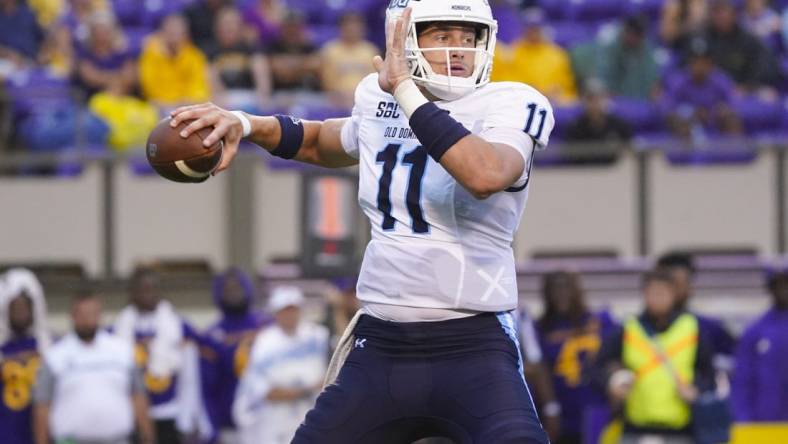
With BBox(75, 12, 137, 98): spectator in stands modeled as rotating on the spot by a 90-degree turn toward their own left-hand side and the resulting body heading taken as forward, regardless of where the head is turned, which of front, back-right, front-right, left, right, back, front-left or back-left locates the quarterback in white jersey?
right

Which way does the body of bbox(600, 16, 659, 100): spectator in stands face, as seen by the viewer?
toward the camera

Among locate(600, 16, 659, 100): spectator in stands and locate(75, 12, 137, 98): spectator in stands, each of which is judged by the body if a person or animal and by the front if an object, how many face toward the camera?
2

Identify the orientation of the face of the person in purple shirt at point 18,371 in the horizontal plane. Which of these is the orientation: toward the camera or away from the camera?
toward the camera

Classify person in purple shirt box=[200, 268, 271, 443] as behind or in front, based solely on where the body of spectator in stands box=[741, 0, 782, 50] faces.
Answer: in front

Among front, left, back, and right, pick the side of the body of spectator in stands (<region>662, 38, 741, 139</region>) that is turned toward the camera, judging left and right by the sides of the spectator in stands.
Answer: front

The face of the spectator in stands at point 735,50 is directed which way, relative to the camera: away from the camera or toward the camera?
toward the camera

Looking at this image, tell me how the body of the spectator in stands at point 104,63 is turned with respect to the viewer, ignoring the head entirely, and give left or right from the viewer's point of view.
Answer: facing the viewer
